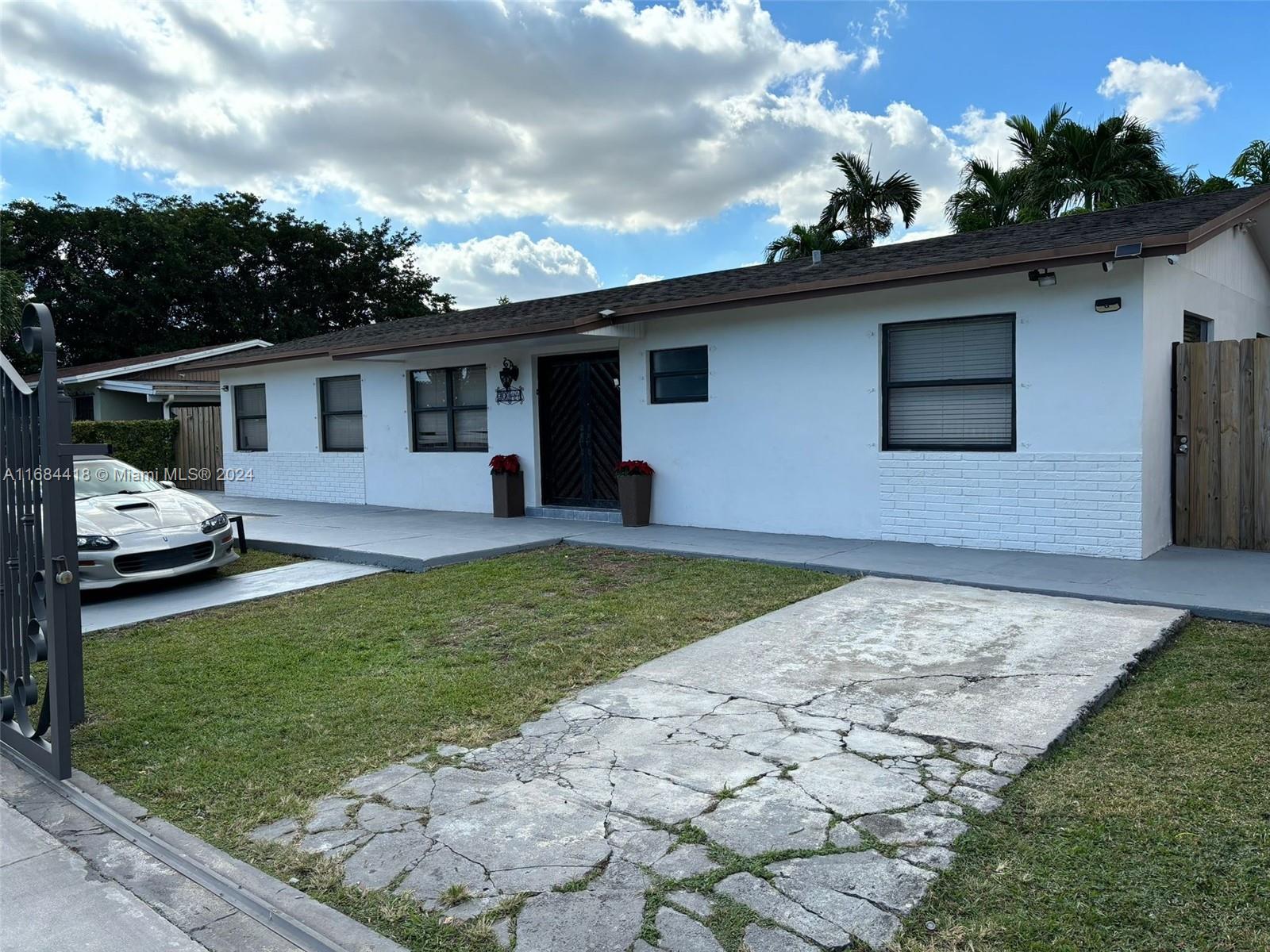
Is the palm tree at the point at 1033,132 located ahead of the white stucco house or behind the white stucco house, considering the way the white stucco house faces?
behind

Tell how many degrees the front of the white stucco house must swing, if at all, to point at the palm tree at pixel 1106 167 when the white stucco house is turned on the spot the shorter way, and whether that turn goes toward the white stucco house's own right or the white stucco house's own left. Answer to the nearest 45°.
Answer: approximately 180°

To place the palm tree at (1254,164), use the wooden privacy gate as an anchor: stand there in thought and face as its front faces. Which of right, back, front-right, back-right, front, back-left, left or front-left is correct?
back

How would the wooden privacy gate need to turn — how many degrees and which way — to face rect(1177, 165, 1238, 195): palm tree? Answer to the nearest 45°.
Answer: approximately 180°

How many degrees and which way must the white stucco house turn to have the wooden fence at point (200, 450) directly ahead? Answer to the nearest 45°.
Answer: approximately 90° to its right

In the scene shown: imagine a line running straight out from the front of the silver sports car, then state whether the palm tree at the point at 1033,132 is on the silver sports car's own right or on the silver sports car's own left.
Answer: on the silver sports car's own left

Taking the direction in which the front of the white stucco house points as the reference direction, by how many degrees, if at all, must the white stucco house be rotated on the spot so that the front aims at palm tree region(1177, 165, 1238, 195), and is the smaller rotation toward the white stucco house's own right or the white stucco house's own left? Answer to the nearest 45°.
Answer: approximately 180°

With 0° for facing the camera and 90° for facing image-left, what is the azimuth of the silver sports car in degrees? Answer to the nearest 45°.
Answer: approximately 315°

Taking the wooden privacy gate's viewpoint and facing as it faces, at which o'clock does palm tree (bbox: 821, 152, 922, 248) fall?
The palm tree is roughly at 5 o'clock from the wooden privacy gate.

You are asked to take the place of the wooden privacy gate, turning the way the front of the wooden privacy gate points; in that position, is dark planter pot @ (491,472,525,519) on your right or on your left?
on your right

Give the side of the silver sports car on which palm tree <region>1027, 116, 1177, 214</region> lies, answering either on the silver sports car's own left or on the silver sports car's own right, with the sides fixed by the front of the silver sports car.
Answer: on the silver sports car's own left
